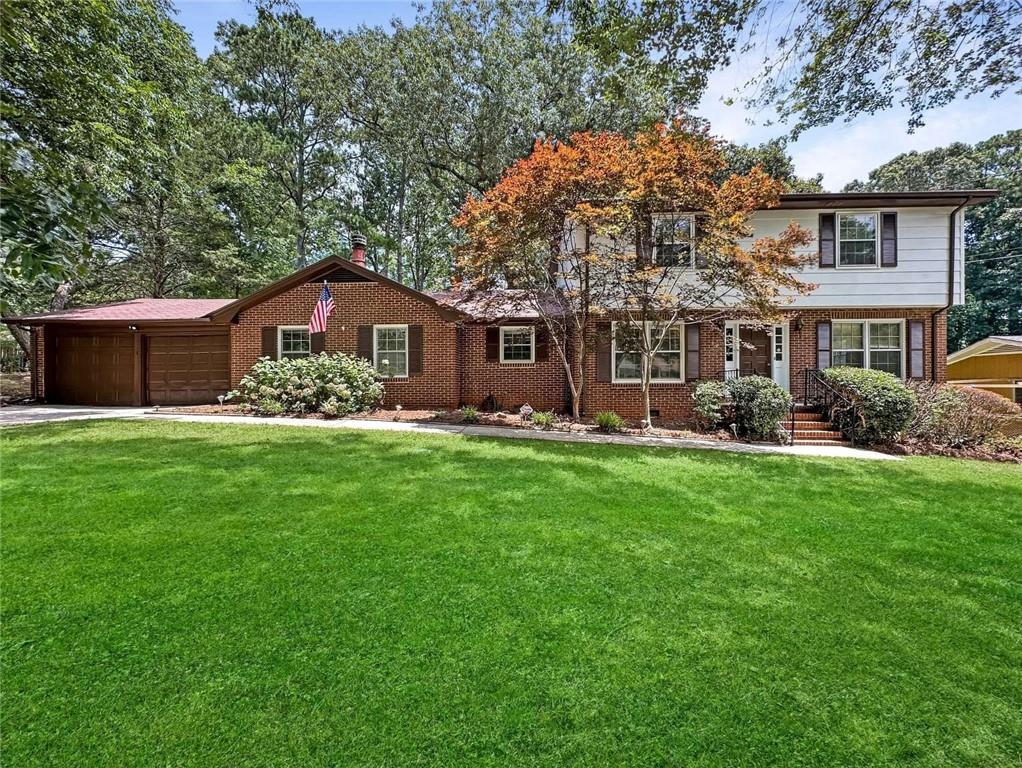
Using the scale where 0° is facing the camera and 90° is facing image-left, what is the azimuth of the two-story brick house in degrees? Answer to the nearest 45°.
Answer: approximately 0°

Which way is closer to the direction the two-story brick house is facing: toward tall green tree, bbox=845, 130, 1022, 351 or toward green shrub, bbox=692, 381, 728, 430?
the green shrub

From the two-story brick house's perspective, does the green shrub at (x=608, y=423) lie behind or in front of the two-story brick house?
in front

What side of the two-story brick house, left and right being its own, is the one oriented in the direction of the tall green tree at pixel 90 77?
right

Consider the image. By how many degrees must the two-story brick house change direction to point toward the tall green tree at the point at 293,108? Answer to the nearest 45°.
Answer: approximately 135° to its right

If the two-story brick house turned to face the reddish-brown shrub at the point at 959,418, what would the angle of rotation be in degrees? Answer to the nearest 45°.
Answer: approximately 45° to its left

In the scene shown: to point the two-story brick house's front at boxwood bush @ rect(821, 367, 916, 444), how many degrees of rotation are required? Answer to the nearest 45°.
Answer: approximately 45° to its left

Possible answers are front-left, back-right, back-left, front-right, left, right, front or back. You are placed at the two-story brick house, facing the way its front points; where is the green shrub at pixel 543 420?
front

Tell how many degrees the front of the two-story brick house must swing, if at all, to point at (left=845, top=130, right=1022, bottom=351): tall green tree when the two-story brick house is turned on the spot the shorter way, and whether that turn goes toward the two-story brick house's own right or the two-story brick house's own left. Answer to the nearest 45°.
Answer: approximately 135° to the two-story brick house's own left
